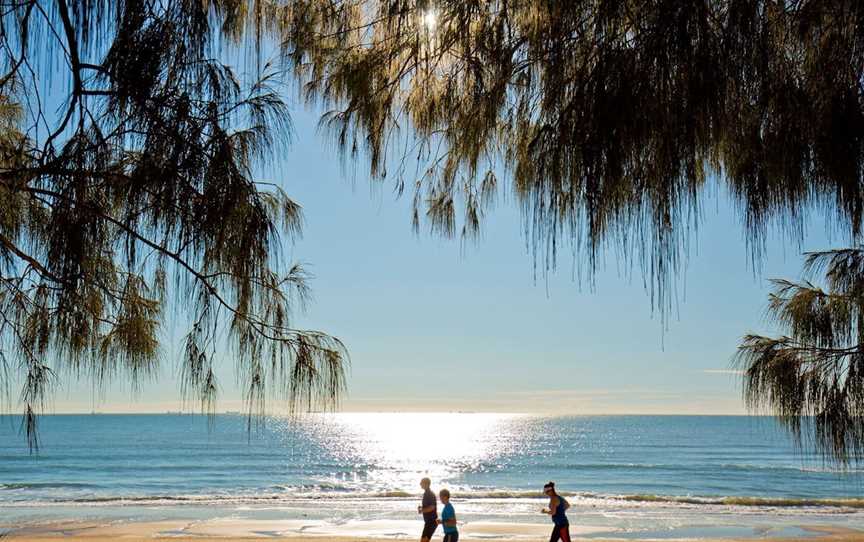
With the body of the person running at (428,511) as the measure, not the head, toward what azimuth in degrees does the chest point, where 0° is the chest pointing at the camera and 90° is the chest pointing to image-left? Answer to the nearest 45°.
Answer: approximately 90°

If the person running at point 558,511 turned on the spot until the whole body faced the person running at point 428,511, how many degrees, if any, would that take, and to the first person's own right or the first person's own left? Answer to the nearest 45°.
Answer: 0° — they already face them

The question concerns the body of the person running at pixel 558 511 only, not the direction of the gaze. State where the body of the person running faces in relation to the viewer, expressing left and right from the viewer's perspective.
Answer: facing to the left of the viewer
